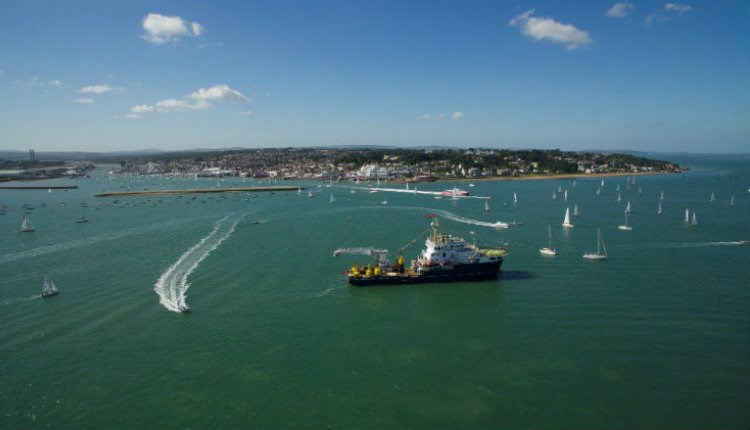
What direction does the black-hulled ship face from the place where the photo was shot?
facing to the right of the viewer

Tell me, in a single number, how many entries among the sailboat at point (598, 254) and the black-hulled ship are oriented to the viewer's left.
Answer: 0

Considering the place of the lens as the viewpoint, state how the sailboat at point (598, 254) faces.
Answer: facing to the right of the viewer

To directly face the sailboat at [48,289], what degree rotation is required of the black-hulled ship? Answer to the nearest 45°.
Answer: approximately 180°

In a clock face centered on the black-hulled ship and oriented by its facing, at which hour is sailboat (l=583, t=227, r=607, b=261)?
The sailboat is roughly at 11 o'clock from the black-hulled ship.
